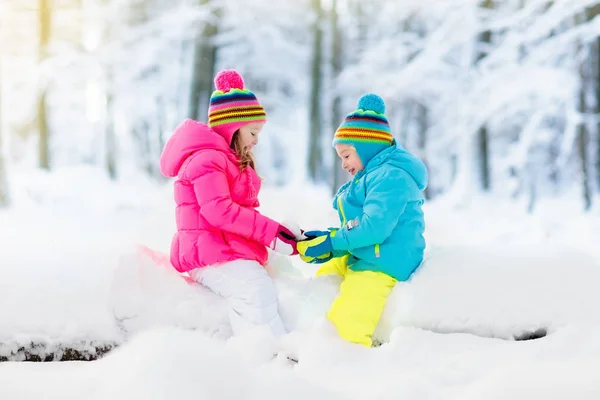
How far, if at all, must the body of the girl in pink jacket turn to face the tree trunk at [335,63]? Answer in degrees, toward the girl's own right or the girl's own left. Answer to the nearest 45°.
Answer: approximately 90° to the girl's own left

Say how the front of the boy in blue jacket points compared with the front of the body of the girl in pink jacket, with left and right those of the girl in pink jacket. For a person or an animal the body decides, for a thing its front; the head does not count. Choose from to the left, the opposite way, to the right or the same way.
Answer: the opposite way

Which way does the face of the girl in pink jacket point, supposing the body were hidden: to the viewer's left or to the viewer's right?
to the viewer's right

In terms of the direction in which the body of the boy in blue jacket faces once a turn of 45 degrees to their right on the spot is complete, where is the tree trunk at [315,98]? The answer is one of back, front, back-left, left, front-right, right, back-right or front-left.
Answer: front-right

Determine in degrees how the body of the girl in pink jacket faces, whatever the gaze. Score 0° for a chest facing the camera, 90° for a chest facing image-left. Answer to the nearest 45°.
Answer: approximately 270°

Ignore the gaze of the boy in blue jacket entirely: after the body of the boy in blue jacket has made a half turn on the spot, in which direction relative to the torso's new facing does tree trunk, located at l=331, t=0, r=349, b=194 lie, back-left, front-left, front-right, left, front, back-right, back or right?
left

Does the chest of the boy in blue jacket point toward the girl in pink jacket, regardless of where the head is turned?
yes

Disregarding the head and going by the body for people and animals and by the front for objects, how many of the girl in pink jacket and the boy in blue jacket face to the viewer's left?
1

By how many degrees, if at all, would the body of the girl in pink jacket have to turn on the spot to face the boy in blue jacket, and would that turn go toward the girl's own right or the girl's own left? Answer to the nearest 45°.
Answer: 0° — they already face them

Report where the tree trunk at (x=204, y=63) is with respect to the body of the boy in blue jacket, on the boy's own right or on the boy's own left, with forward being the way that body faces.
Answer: on the boy's own right

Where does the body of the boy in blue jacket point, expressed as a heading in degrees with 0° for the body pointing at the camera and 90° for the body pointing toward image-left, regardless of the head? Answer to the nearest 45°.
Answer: approximately 90°

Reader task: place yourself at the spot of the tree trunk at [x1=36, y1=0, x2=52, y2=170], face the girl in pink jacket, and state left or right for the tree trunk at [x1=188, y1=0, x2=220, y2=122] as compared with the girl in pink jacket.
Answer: left

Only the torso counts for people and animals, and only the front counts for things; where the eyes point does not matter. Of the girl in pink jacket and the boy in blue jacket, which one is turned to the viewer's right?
the girl in pink jacket
